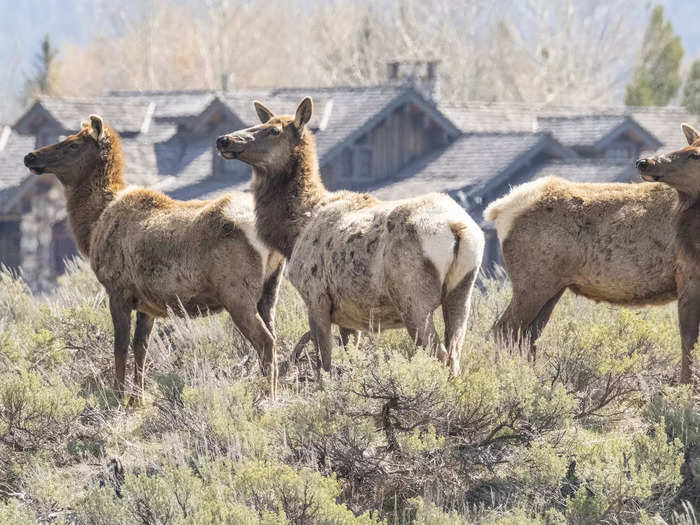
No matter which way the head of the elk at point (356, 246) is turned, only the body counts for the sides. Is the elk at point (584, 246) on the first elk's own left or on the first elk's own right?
on the first elk's own right

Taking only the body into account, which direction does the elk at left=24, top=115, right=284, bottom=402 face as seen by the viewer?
to the viewer's left

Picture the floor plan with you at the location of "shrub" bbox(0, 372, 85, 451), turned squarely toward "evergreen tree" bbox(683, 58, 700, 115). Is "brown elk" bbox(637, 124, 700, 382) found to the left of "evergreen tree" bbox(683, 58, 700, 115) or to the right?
right

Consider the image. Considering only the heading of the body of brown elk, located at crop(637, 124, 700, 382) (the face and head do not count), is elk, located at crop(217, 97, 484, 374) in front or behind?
in front

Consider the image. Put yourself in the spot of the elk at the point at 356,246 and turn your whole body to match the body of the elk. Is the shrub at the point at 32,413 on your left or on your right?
on your left

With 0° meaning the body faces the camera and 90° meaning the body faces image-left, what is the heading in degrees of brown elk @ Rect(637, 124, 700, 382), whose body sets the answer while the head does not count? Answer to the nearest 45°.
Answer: approximately 90°

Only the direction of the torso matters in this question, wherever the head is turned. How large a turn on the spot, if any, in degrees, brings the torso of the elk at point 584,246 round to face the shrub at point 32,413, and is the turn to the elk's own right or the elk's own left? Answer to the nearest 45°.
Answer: approximately 135° to the elk's own right

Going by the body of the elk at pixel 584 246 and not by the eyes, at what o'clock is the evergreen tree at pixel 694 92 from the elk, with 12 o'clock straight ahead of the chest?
The evergreen tree is roughly at 9 o'clock from the elk.

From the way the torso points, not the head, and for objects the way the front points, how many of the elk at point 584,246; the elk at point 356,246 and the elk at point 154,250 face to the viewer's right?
1

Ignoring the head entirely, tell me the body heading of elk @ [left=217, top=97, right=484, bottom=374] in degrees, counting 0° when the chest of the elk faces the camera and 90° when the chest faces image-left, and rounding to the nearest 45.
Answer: approximately 135°

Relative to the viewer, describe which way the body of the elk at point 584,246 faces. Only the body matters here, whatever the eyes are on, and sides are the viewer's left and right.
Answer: facing to the right of the viewer
